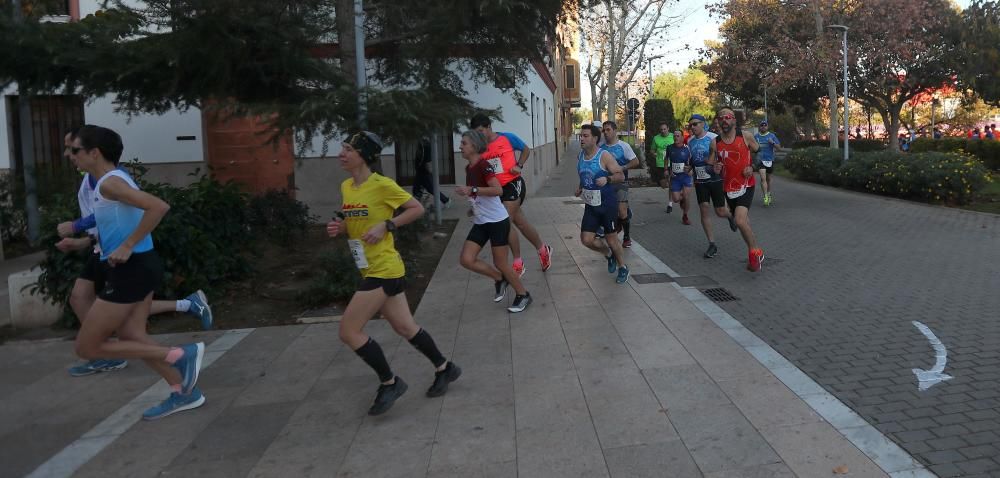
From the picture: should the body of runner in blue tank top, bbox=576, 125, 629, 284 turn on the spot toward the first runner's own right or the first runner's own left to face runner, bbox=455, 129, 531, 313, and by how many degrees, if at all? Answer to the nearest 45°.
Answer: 0° — they already face them

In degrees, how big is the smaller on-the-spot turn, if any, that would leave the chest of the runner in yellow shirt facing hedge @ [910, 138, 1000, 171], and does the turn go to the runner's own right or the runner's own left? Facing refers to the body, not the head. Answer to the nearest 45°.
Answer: approximately 180°

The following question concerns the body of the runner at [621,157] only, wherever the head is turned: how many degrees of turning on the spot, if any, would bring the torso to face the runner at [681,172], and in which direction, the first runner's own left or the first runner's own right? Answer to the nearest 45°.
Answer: approximately 135° to the first runner's own right

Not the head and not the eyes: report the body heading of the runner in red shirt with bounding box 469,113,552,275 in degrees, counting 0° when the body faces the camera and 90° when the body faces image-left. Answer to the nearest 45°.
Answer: approximately 45°

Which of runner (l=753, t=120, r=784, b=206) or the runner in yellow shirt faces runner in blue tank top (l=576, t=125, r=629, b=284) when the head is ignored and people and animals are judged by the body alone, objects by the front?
the runner

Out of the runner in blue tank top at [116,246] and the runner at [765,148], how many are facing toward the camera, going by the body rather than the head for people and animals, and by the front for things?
1

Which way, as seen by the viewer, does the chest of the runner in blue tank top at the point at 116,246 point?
to the viewer's left

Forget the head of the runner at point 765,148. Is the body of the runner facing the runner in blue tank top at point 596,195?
yes

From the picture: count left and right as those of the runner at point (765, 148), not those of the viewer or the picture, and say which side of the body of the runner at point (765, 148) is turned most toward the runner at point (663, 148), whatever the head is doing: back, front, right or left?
right

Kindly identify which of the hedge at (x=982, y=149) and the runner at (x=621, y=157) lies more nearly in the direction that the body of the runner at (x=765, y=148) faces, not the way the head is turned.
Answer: the runner
